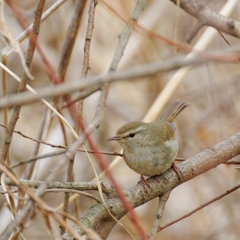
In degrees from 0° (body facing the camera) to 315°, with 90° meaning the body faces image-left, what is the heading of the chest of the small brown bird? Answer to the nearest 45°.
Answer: approximately 45°

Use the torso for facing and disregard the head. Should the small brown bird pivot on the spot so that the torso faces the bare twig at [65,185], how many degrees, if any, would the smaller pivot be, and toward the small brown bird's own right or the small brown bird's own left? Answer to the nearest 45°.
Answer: approximately 45° to the small brown bird's own right
